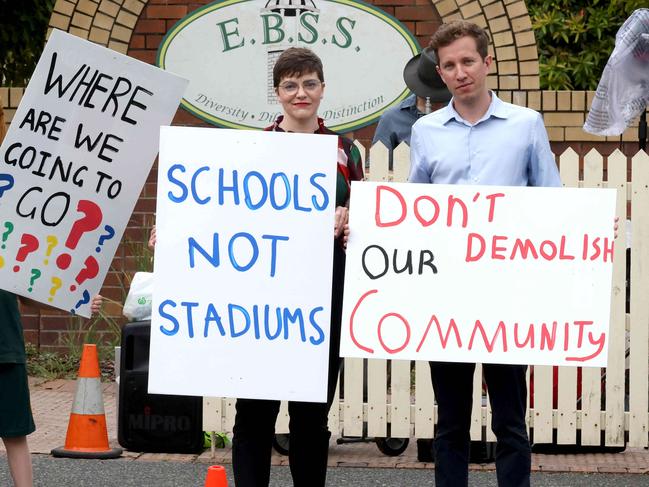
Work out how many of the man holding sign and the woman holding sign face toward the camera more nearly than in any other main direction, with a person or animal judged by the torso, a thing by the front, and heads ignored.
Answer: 2

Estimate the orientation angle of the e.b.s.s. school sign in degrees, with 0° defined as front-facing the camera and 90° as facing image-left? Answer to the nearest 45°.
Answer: approximately 0°

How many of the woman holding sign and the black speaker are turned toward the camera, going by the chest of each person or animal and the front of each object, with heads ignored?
2
